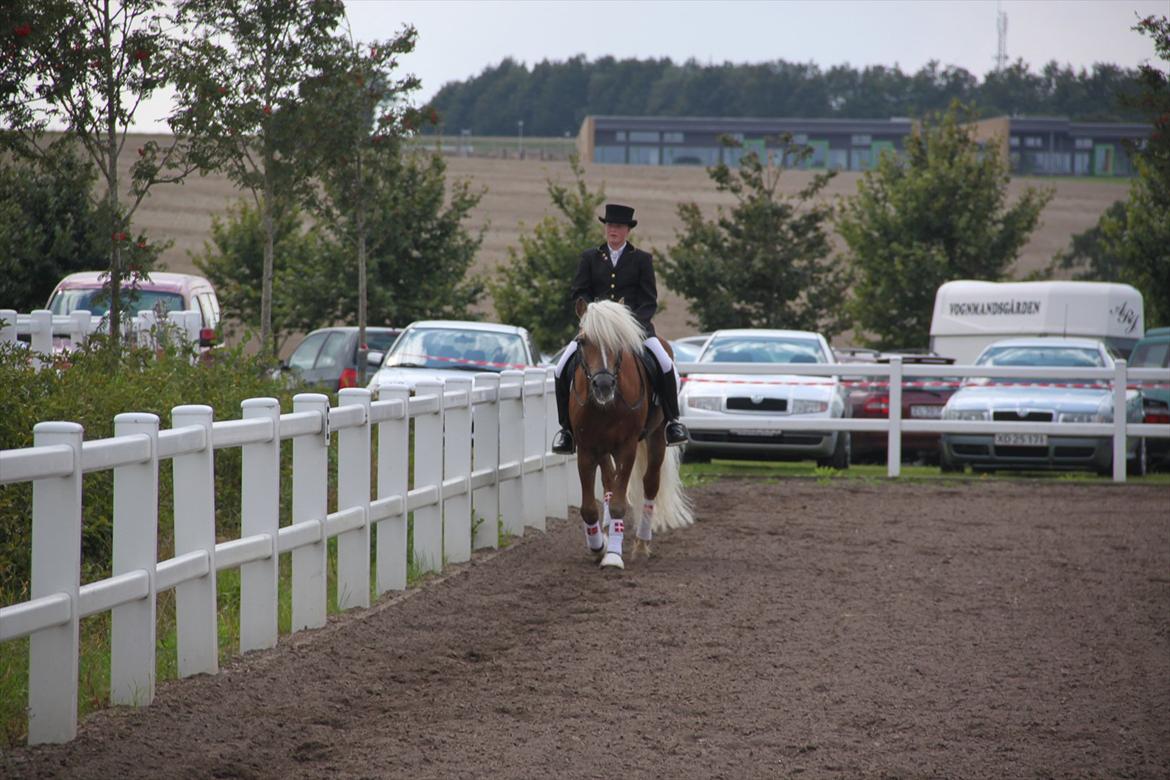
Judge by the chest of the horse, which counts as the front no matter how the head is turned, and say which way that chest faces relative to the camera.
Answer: toward the camera

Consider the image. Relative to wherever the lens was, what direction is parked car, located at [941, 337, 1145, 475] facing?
facing the viewer

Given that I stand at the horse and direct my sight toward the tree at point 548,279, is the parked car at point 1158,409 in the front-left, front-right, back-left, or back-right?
front-right

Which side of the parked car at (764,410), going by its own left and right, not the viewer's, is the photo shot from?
front

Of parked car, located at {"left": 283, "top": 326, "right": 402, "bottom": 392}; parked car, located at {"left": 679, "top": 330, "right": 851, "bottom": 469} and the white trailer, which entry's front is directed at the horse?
parked car, located at {"left": 679, "top": 330, "right": 851, "bottom": 469}

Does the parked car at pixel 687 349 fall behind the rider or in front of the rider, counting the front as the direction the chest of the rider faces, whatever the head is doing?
behind

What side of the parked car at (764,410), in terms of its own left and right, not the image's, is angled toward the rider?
front

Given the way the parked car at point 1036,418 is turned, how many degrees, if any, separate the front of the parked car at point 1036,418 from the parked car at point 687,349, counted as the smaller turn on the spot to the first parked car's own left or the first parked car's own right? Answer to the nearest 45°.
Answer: approximately 135° to the first parked car's own right

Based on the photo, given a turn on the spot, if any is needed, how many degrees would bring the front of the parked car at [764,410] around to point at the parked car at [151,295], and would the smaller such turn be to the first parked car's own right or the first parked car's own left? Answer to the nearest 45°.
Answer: approximately 90° to the first parked car's own right

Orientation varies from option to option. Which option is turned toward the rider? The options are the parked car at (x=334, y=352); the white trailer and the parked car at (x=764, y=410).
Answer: the parked car at (x=764, y=410)

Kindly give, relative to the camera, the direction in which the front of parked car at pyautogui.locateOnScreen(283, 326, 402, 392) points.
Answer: facing away from the viewer and to the left of the viewer

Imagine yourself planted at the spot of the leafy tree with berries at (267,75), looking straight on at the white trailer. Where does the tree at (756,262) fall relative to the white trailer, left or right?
left

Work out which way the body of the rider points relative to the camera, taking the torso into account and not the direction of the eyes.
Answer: toward the camera

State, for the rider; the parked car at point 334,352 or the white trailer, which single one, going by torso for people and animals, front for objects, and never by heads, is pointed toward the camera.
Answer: the rider

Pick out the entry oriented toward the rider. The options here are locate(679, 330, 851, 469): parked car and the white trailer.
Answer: the parked car
